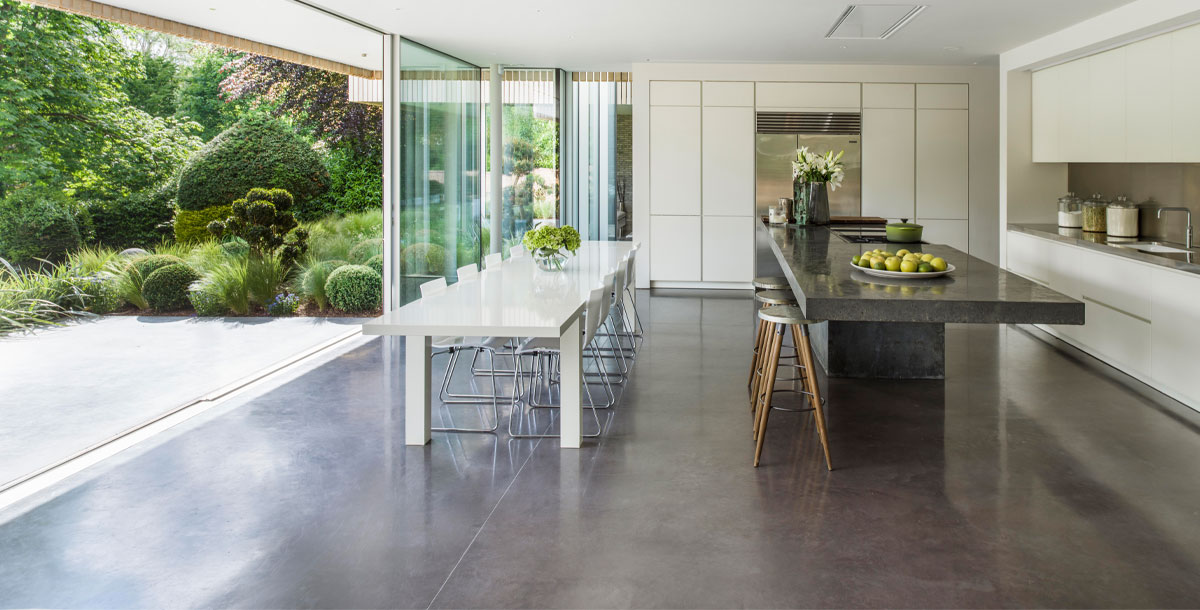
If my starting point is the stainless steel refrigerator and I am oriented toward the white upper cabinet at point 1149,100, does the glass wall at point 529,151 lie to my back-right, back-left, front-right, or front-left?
back-right

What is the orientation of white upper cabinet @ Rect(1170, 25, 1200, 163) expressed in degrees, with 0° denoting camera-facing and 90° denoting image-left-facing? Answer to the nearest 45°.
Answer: approximately 45°

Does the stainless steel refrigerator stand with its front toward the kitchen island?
yes

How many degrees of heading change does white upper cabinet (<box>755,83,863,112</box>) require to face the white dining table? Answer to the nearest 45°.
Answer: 0° — it already faces it
